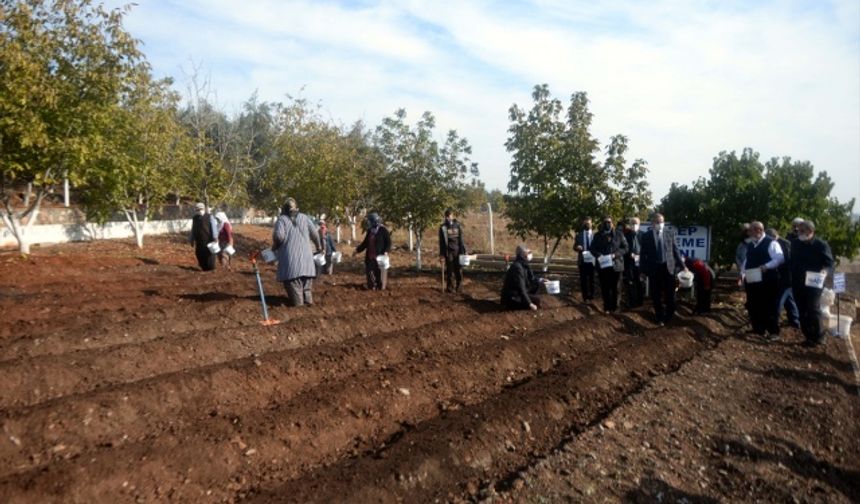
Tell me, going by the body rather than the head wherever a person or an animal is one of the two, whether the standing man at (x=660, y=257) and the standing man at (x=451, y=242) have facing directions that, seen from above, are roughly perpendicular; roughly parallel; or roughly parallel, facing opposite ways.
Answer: roughly parallel

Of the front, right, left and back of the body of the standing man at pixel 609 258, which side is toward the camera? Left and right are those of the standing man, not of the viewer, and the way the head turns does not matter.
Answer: front

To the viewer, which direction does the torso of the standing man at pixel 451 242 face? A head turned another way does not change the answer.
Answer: toward the camera

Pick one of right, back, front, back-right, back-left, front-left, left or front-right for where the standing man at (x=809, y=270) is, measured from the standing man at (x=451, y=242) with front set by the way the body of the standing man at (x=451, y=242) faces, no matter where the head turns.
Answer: front-left

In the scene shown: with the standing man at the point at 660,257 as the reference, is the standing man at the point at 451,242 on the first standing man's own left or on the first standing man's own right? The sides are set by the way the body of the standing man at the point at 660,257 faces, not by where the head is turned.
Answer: on the first standing man's own right

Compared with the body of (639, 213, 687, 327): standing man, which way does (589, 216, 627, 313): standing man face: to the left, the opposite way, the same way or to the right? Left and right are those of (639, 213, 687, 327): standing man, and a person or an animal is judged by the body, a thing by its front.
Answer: the same way

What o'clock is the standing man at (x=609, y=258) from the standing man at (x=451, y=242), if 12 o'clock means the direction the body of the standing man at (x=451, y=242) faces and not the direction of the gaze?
the standing man at (x=609, y=258) is roughly at 10 o'clock from the standing man at (x=451, y=242).

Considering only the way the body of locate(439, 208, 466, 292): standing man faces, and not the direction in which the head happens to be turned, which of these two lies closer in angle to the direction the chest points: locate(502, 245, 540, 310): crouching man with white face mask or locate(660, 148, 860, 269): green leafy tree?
the crouching man with white face mask

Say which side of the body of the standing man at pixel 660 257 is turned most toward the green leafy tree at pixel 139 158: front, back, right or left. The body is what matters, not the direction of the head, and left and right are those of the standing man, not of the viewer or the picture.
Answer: right

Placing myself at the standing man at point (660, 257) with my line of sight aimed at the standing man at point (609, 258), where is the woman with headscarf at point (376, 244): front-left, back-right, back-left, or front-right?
front-left

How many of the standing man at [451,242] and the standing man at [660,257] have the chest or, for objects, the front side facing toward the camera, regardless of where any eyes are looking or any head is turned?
2

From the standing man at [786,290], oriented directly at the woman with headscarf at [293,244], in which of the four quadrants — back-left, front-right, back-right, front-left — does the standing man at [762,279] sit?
front-left

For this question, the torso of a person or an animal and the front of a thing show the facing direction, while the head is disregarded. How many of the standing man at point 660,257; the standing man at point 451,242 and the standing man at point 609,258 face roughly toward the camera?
3
